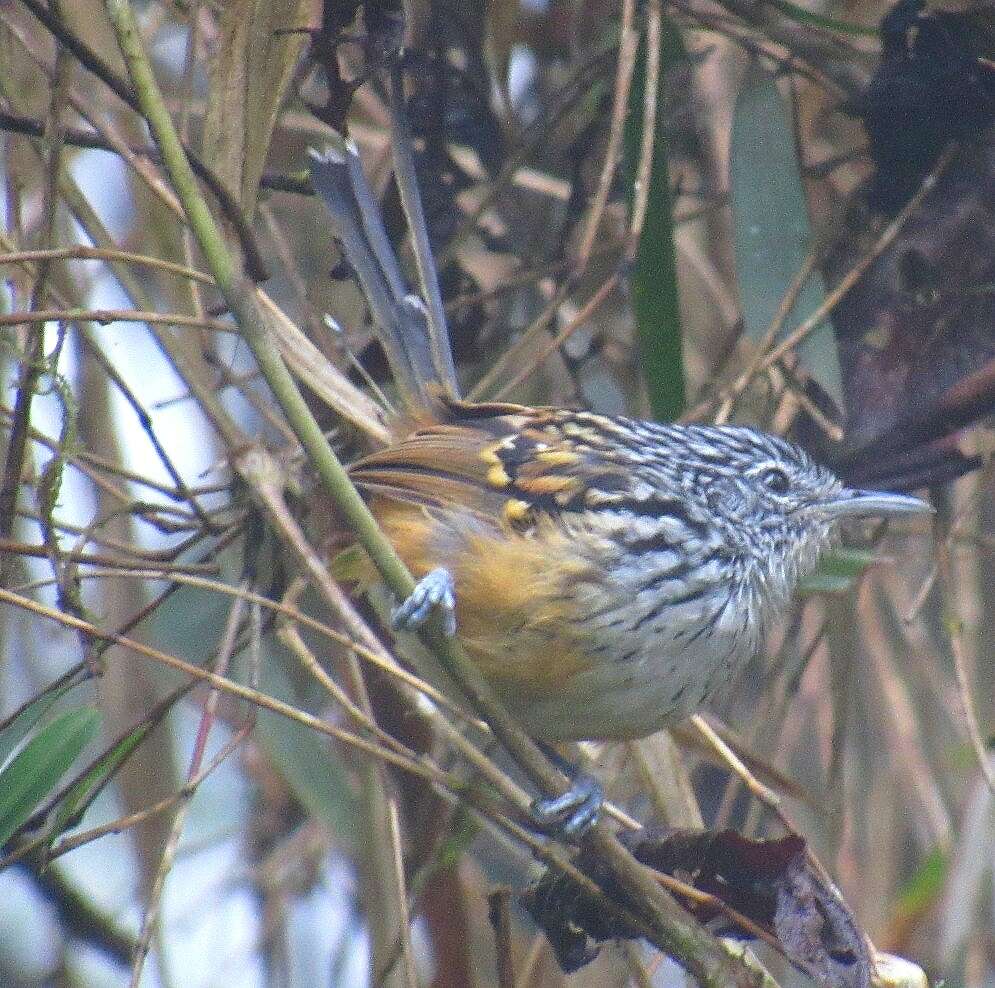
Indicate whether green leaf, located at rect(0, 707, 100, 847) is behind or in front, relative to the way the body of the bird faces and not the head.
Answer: behind

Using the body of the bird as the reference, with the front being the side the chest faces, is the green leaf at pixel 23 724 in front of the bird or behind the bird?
behind

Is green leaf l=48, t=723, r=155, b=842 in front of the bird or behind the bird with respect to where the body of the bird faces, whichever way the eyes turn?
behind

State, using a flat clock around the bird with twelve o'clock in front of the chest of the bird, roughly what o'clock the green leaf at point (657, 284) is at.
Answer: The green leaf is roughly at 10 o'clock from the bird.

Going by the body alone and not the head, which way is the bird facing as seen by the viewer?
to the viewer's right
